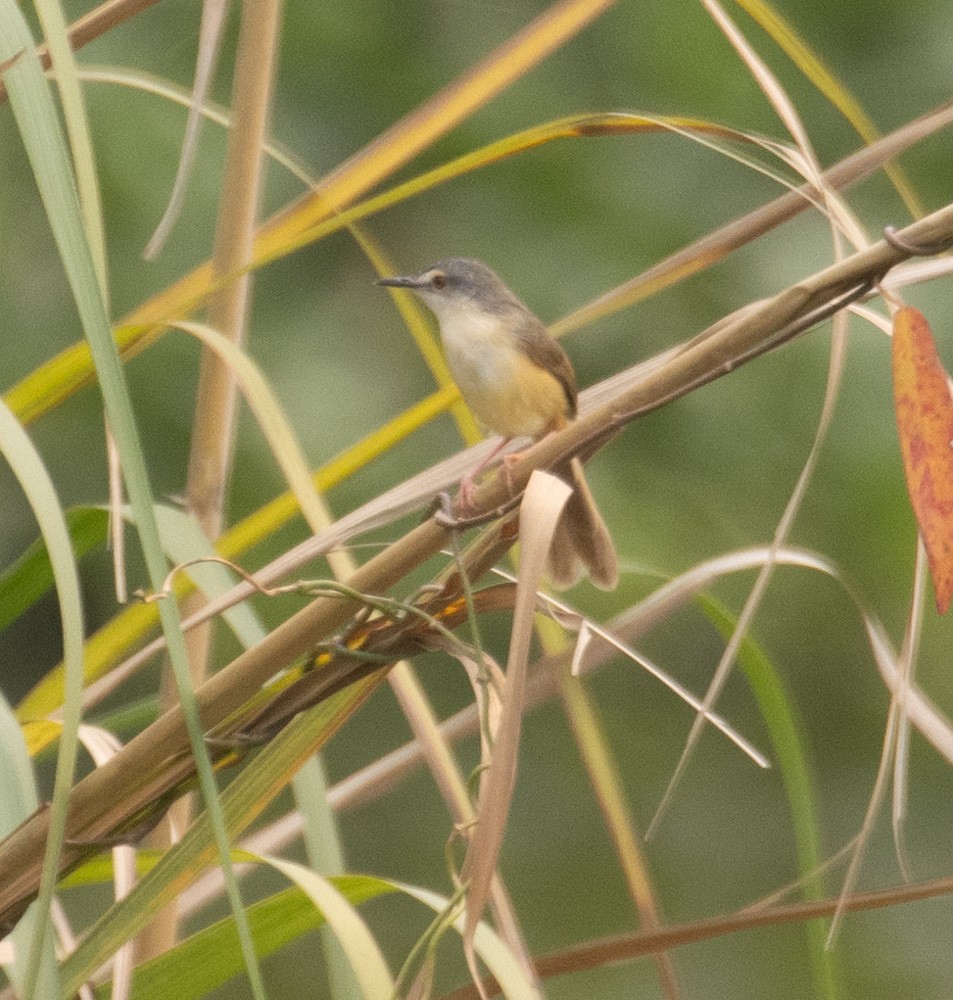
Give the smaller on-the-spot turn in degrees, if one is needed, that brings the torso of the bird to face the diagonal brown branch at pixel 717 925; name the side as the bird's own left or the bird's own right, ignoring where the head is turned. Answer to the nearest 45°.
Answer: approximately 135° to the bird's own left

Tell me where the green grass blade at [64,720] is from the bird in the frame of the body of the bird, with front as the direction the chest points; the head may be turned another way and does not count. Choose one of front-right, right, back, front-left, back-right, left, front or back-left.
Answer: front-right

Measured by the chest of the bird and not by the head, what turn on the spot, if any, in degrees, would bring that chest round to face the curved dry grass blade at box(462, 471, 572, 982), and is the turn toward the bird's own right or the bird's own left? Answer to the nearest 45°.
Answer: approximately 45° to the bird's own left

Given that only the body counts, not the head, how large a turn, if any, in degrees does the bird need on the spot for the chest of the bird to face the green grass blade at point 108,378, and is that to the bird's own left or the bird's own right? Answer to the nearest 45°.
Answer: approximately 45° to the bird's own right

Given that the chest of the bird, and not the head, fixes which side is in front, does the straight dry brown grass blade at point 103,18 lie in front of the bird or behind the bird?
in front

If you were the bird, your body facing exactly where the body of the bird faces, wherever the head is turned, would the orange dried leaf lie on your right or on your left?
on your left

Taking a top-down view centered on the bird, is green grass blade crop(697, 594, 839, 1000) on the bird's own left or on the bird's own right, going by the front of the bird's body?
on the bird's own left

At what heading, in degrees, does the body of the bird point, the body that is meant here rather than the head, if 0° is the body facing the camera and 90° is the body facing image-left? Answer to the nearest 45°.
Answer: approximately 45°
